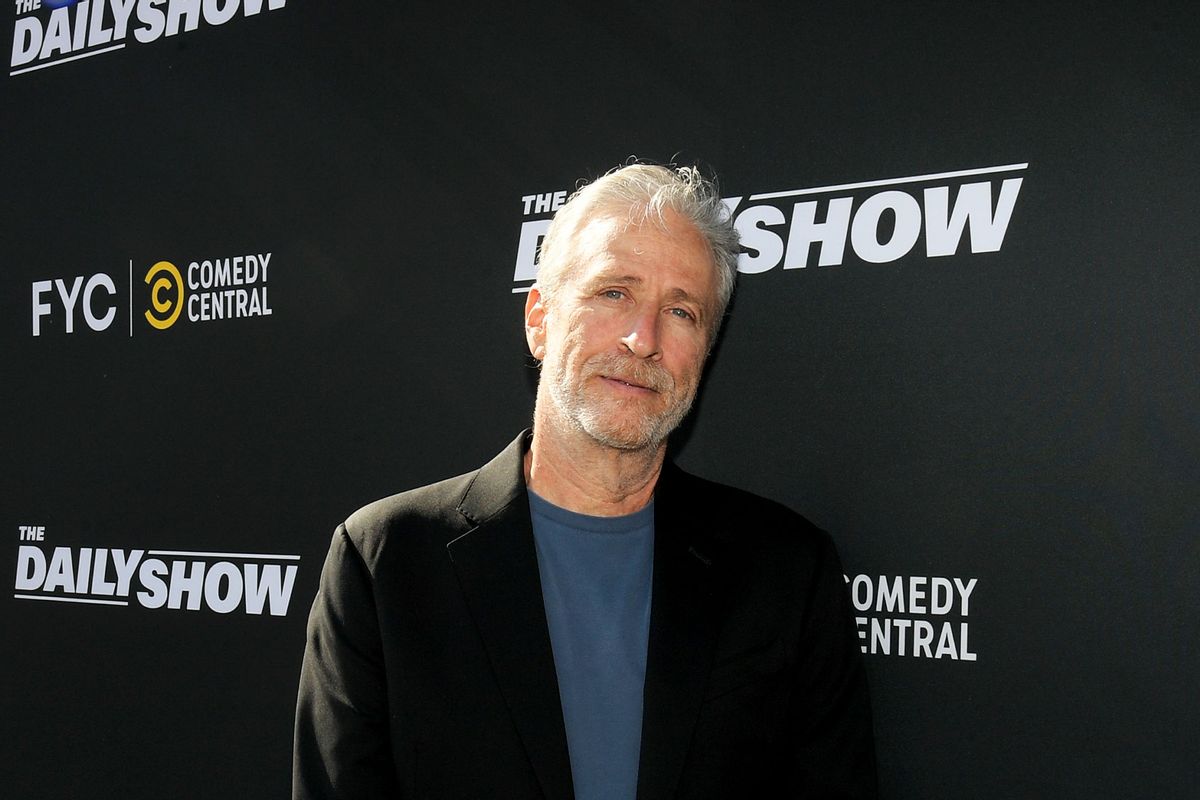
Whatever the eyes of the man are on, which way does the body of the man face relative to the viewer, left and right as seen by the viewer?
facing the viewer
